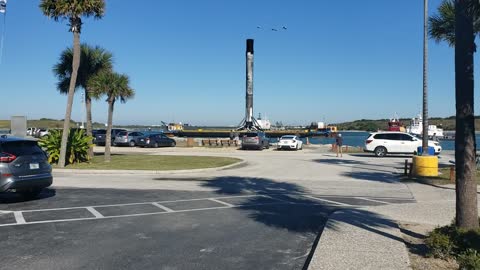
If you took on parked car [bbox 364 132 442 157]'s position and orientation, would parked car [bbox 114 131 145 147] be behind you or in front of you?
behind

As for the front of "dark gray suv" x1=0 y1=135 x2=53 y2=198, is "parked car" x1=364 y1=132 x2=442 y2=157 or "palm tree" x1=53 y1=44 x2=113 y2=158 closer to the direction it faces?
the palm tree

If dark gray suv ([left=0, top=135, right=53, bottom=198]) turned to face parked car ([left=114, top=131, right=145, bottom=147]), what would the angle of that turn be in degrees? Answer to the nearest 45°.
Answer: approximately 45° to its right

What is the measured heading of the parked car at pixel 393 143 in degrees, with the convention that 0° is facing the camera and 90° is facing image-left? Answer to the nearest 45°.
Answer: approximately 270°

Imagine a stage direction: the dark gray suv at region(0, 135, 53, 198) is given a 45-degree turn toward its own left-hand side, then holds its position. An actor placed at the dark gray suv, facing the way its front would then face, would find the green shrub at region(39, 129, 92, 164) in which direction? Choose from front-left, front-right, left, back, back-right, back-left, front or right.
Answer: right

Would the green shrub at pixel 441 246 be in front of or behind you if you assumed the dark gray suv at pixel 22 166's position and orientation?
behind

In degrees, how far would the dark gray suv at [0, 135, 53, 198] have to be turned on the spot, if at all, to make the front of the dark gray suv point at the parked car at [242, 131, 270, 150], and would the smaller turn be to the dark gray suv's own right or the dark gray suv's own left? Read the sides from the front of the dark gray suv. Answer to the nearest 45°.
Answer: approximately 90° to the dark gray suv's own right

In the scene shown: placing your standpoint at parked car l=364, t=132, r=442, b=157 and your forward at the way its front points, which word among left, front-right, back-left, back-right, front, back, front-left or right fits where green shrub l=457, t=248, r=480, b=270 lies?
right

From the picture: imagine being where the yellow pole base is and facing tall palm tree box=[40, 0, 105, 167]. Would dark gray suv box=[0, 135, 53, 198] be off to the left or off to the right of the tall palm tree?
left

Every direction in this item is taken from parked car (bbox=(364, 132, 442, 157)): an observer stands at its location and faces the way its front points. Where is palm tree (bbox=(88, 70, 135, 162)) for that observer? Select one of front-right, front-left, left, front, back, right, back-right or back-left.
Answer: back-right
